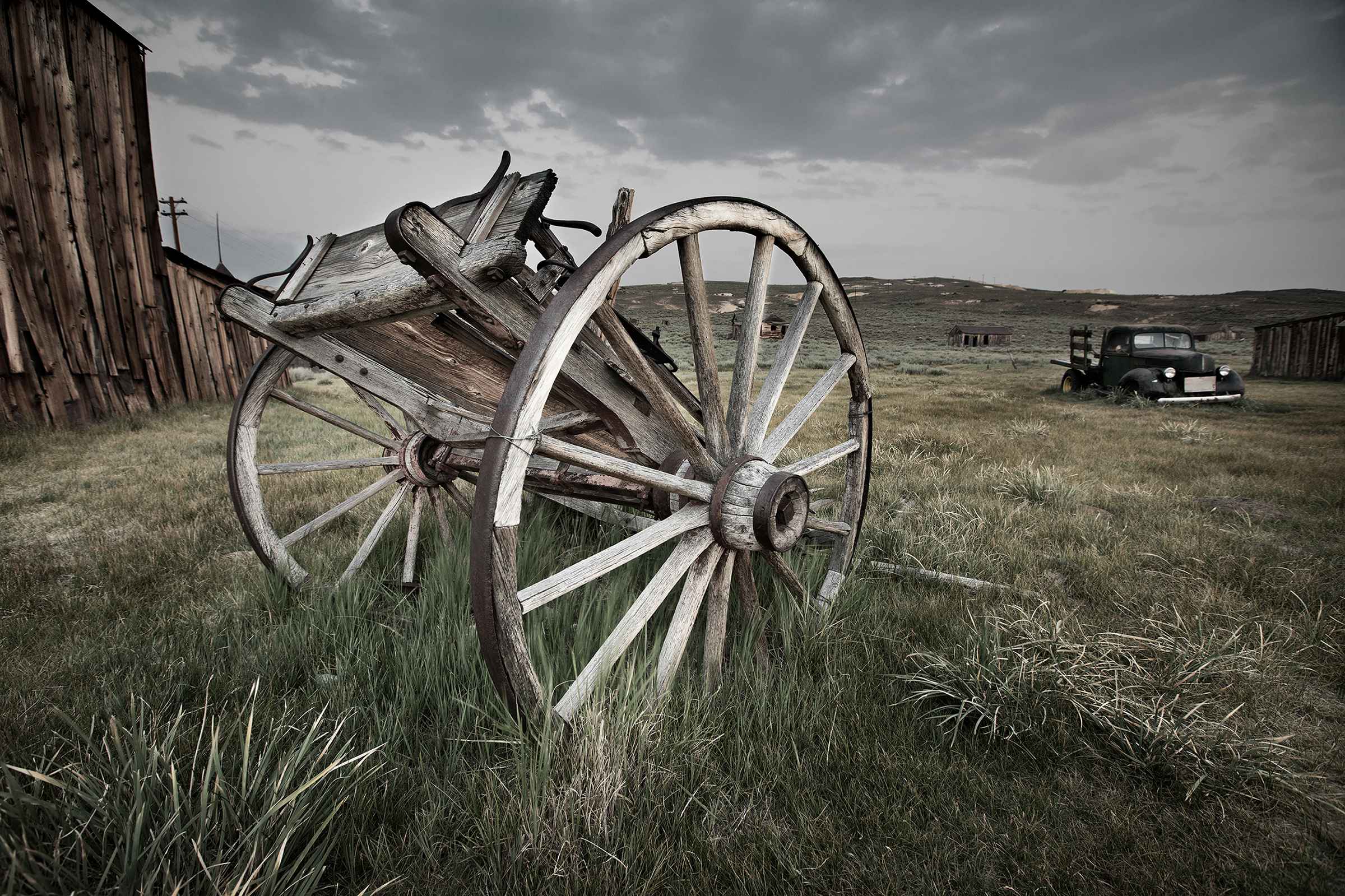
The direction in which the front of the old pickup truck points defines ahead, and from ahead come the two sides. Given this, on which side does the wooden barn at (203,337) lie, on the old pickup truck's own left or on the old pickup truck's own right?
on the old pickup truck's own right

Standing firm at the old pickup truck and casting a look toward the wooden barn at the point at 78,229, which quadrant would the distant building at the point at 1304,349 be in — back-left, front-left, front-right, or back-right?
back-right

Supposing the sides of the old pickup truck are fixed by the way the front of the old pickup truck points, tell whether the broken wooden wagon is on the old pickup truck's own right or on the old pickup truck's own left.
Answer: on the old pickup truck's own right

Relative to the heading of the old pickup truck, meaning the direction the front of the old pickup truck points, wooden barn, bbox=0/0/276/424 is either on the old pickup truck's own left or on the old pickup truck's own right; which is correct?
on the old pickup truck's own right

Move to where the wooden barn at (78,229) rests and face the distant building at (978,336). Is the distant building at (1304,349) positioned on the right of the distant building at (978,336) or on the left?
right

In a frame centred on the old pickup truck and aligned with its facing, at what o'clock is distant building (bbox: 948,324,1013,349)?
The distant building is roughly at 7 o'clock from the old pickup truck.

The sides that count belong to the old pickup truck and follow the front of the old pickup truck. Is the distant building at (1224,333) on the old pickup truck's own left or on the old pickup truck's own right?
on the old pickup truck's own left

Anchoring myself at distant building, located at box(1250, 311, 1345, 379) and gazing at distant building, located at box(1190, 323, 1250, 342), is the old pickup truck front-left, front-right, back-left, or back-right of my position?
back-left

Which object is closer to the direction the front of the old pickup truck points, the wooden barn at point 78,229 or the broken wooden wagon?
the broken wooden wagon

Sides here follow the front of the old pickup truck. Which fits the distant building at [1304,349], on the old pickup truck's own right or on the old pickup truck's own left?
on the old pickup truck's own left

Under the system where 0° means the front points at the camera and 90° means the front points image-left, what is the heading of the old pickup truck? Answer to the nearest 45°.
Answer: approximately 315°
